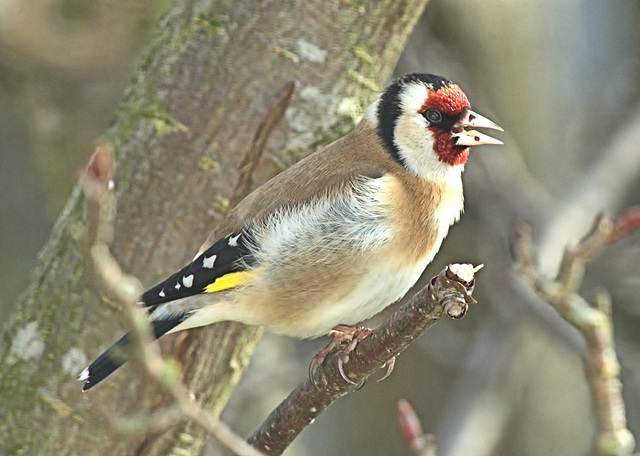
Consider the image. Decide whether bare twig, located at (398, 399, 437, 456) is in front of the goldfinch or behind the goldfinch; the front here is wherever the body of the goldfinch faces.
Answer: in front

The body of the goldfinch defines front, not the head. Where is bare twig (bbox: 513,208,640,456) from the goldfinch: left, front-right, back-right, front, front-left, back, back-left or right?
front-right

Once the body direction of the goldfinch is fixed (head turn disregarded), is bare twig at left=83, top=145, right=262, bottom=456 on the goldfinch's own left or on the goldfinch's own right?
on the goldfinch's own right

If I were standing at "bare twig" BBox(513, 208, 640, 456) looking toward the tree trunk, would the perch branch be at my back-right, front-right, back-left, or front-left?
front-left

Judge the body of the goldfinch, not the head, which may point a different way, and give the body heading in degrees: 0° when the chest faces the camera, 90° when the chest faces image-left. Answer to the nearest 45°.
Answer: approximately 270°
